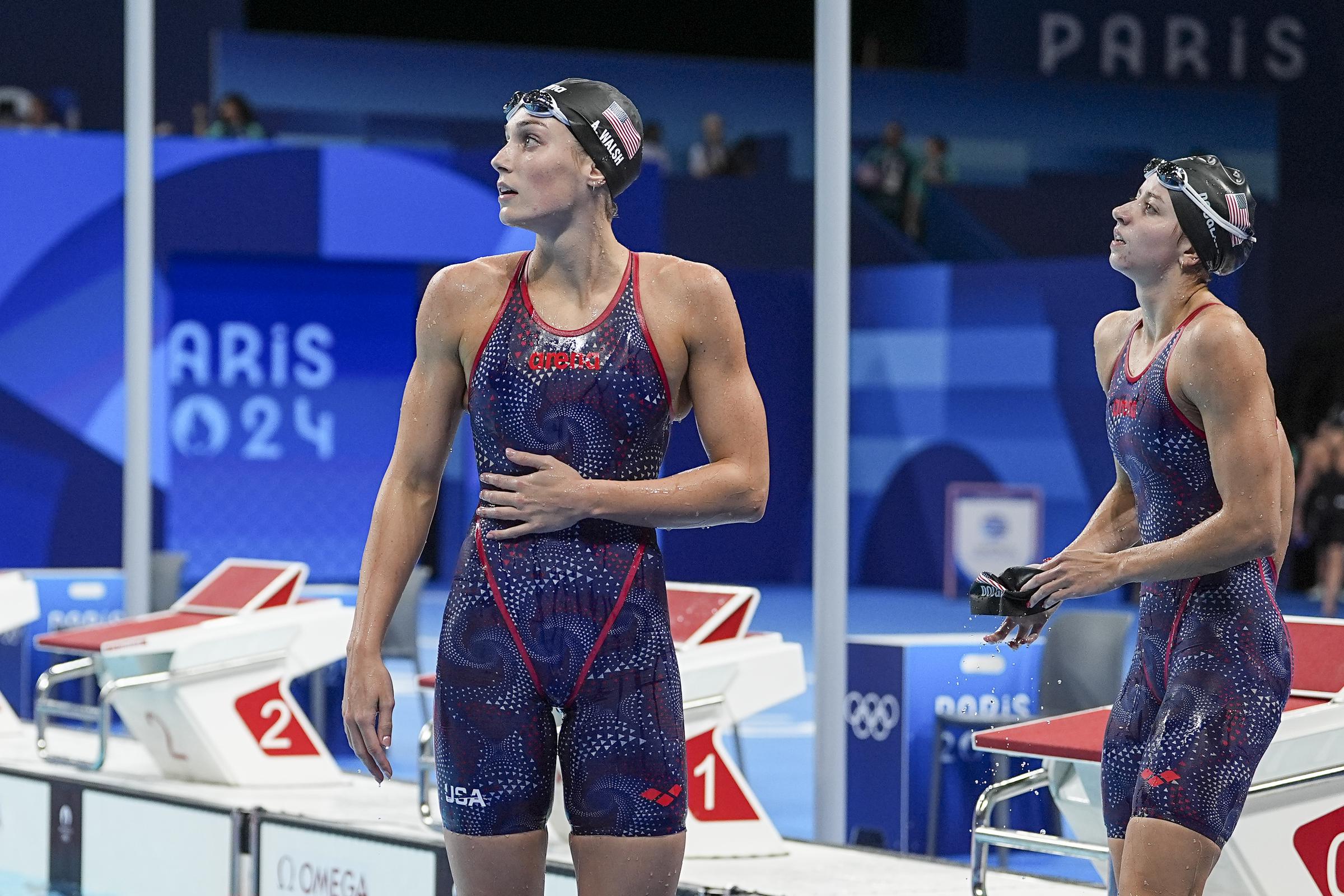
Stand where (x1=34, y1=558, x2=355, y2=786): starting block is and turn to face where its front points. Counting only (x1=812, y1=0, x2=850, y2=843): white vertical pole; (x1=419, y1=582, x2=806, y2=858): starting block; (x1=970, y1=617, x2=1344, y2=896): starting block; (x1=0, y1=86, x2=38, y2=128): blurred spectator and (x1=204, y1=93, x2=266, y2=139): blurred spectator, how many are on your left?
3

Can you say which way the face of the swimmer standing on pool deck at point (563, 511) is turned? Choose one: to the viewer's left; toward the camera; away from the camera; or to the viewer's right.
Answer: to the viewer's left

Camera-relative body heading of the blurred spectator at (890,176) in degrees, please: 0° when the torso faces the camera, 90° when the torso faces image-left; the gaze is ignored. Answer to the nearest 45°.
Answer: approximately 0°

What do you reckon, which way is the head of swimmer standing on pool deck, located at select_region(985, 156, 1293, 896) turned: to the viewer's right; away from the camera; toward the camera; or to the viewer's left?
to the viewer's left

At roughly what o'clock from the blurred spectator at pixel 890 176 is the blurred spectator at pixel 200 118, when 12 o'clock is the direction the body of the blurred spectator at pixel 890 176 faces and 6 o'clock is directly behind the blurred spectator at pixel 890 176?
the blurred spectator at pixel 200 118 is roughly at 2 o'clock from the blurred spectator at pixel 890 176.

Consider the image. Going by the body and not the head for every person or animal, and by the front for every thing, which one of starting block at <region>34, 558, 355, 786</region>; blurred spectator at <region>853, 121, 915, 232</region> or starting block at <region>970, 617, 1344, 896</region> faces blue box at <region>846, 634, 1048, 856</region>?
the blurred spectator

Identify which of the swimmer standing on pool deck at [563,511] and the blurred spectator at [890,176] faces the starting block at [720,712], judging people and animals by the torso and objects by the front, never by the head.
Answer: the blurred spectator

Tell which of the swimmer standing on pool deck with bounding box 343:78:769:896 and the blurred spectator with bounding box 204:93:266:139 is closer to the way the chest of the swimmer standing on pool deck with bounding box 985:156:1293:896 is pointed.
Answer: the swimmer standing on pool deck
